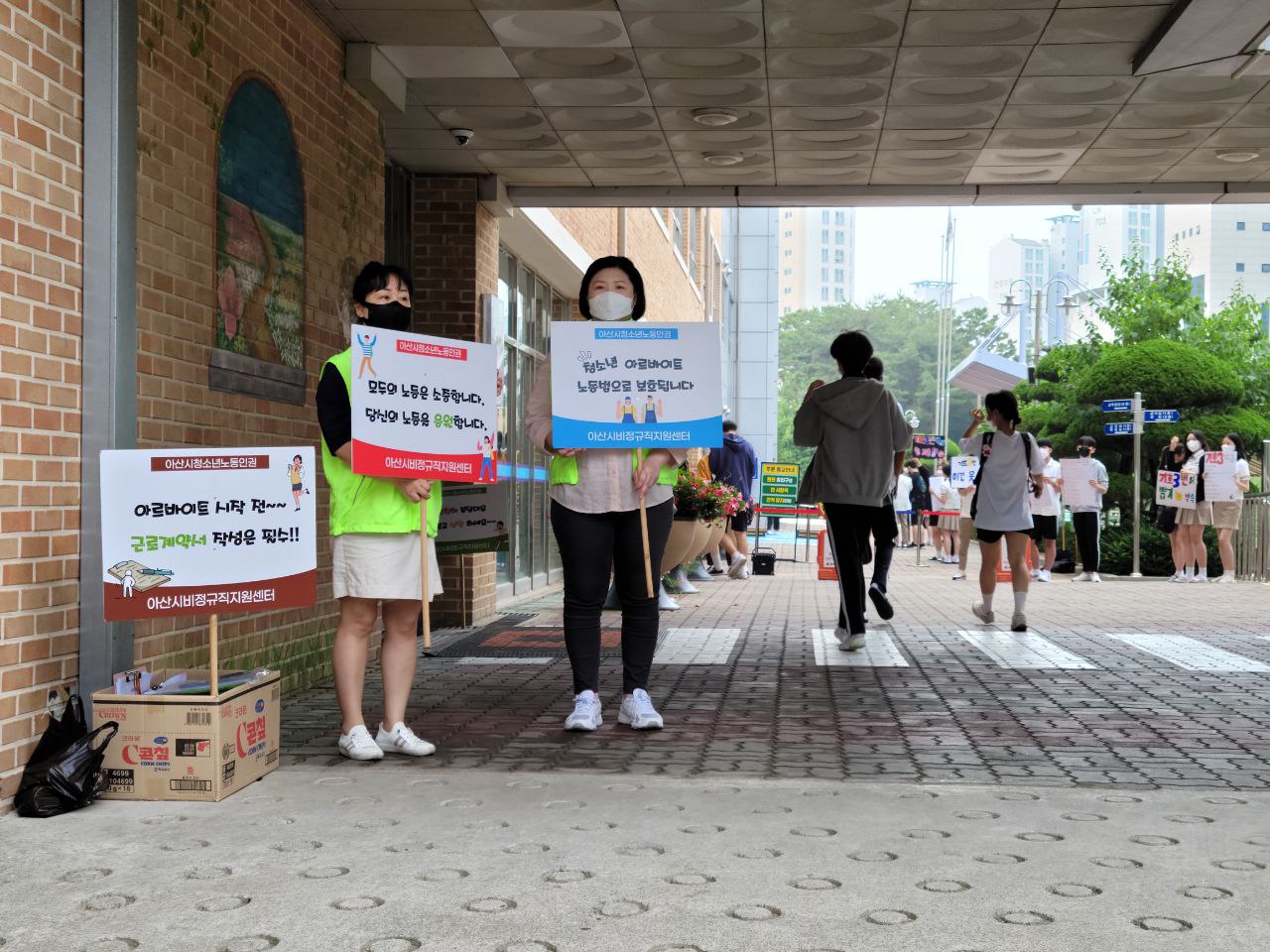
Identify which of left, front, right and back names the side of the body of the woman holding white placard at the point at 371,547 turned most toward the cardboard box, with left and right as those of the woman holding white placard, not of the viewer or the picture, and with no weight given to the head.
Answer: right

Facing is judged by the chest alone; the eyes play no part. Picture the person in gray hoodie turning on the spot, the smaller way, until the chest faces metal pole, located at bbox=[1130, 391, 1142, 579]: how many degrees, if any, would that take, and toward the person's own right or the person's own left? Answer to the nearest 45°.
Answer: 0° — they already face it

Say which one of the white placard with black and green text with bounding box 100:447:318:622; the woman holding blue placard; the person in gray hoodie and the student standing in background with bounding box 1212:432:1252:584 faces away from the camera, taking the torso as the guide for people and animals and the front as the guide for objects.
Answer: the person in gray hoodie

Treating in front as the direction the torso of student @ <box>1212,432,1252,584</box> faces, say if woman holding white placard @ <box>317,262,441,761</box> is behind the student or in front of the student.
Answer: in front

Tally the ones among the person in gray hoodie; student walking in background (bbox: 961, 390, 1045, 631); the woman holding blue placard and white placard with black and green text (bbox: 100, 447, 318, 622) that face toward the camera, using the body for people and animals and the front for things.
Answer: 2

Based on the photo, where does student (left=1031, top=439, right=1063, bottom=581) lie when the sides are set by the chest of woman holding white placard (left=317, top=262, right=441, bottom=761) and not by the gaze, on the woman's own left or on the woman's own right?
on the woman's own left

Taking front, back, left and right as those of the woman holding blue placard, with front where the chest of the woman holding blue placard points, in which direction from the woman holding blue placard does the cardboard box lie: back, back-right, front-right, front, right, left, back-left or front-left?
front-right

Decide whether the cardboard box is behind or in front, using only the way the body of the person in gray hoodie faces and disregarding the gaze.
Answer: behind

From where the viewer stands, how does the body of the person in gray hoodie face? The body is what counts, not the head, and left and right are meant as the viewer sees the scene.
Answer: facing away from the viewer

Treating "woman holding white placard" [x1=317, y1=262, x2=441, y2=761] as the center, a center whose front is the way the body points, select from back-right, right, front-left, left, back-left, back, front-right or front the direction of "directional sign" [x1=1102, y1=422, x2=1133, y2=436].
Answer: left

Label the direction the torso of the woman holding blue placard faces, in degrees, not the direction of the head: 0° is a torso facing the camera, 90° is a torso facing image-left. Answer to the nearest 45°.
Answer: approximately 0°

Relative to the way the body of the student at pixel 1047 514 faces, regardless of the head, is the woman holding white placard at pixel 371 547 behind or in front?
in front

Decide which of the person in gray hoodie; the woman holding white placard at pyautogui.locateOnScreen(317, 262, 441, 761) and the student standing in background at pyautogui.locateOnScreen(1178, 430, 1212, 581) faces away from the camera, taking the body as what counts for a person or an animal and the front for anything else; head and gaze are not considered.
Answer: the person in gray hoodie

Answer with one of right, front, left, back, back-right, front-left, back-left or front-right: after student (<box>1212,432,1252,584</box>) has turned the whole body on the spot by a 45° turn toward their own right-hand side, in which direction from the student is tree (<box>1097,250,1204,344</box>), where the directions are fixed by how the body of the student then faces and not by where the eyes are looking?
right

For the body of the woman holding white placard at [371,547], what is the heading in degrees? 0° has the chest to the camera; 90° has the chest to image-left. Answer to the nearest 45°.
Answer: approximately 315°
